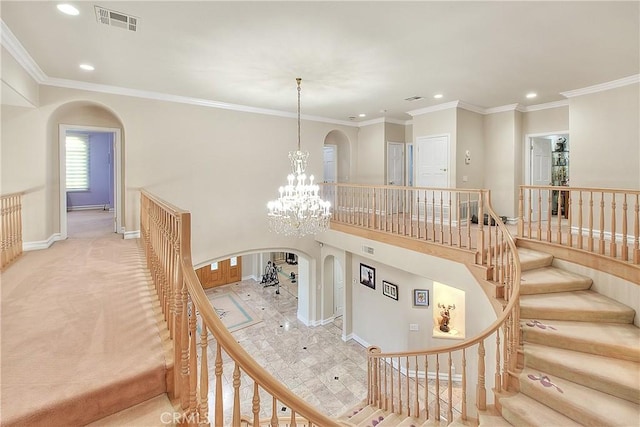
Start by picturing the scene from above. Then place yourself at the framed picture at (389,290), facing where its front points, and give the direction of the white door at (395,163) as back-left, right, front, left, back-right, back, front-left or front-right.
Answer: back-right

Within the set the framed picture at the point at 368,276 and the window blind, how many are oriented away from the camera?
0

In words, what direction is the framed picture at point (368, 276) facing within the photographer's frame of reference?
facing the viewer and to the left of the viewer

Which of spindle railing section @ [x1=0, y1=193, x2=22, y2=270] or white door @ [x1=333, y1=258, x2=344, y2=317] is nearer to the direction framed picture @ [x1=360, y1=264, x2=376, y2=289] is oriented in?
the spindle railing section

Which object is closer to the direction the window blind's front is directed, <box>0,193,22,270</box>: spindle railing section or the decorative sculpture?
the spindle railing section

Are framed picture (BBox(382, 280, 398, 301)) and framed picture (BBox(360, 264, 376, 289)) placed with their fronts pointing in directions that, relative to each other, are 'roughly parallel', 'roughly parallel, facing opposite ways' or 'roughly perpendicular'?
roughly parallel

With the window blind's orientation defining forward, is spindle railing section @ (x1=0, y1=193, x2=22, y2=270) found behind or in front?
in front

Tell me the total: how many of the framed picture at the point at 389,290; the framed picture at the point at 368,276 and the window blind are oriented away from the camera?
0

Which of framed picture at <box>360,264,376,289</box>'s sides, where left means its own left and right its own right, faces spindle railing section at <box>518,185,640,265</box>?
left

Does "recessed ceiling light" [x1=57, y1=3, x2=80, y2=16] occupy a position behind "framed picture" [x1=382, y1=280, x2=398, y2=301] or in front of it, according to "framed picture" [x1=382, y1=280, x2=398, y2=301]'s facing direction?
in front

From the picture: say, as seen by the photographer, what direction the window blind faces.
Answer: facing the viewer
